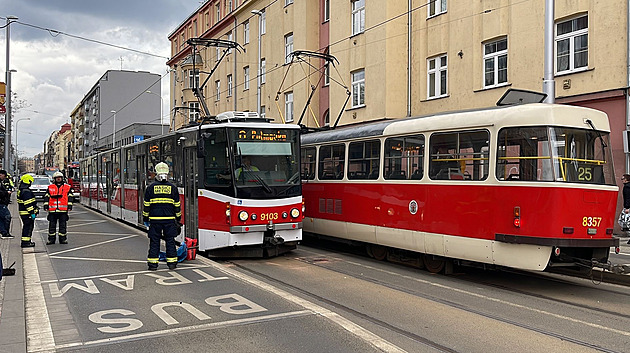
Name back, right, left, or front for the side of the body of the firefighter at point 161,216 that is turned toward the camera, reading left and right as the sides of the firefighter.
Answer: back

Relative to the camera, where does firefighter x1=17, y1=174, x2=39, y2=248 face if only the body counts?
to the viewer's right

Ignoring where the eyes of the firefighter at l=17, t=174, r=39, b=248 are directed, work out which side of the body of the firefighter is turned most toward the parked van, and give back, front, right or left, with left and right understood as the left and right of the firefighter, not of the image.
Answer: left

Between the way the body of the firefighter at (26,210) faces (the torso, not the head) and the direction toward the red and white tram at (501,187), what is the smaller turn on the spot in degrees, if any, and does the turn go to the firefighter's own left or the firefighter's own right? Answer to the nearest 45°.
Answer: approximately 45° to the firefighter's own right

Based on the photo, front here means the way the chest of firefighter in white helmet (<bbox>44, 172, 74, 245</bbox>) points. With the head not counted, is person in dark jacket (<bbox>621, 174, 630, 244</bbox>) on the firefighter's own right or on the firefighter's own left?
on the firefighter's own left

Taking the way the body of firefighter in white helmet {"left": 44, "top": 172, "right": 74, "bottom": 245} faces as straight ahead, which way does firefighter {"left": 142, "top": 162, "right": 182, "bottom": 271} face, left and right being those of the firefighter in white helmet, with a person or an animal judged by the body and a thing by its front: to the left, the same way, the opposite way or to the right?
the opposite way

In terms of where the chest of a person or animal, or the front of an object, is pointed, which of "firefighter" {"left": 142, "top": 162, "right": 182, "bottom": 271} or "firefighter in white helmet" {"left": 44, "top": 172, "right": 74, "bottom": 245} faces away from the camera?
the firefighter

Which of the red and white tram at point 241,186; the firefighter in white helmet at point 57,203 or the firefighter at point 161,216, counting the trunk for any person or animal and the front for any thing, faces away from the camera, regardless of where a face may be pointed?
the firefighter
